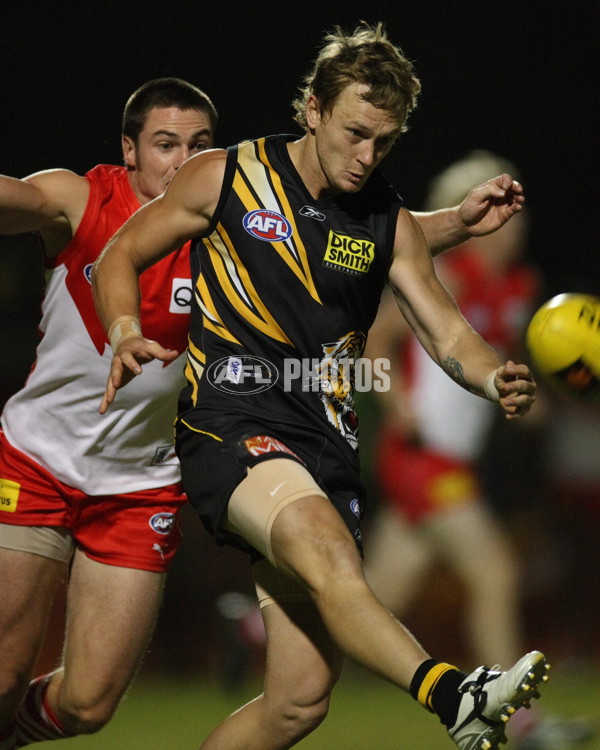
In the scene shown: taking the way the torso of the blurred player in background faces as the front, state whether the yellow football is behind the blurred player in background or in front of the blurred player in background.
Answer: in front

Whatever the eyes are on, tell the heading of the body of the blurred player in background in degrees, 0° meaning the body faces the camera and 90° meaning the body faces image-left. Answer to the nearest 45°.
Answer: approximately 315°
